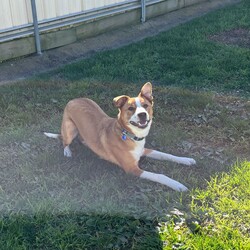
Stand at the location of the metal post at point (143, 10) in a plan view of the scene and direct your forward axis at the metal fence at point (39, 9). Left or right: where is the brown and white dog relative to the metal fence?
left

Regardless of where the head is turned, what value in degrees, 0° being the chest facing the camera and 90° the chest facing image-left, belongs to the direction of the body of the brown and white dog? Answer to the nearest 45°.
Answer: approximately 315°

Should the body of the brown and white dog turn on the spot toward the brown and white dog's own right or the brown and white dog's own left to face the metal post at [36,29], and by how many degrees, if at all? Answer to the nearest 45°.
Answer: approximately 135° to the brown and white dog's own left

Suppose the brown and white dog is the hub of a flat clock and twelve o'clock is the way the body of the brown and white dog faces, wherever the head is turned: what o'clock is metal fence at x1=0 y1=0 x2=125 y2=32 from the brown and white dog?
The metal fence is roughly at 7 o'clock from the brown and white dog.

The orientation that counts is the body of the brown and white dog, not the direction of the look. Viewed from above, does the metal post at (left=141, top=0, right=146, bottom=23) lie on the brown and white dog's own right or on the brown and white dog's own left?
on the brown and white dog's own left
